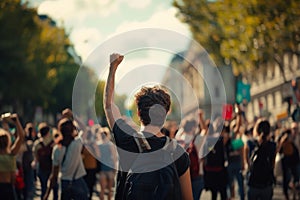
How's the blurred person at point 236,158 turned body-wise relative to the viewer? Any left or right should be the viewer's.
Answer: facing away from the viewer

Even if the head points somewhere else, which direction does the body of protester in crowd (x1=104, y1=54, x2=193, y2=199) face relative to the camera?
away from the camera

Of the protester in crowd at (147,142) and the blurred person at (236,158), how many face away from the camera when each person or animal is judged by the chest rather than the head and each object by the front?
2

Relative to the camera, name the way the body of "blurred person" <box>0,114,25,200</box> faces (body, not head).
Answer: away from the camera

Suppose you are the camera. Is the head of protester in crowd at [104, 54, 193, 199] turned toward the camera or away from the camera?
away from the camera

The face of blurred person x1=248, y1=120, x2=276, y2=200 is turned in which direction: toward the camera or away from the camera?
away from the camera
